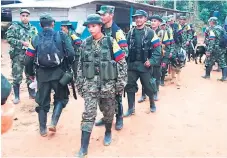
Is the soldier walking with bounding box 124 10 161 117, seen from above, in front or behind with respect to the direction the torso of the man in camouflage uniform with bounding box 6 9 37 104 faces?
in front

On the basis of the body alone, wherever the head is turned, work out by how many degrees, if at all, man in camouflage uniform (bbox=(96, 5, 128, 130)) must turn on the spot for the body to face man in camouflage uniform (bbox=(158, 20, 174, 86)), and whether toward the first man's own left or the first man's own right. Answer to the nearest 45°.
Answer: approximately 180°

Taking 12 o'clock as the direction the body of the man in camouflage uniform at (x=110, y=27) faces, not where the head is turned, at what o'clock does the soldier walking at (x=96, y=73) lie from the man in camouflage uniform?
The soldier walking is roughly at 11 o'clock from the man in camouflage uniform.

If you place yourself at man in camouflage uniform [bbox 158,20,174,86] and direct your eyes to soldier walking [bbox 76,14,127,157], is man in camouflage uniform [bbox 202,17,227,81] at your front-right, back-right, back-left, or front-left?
back-left

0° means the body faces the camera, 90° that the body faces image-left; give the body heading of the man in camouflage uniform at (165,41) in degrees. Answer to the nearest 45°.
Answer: approximately 45°

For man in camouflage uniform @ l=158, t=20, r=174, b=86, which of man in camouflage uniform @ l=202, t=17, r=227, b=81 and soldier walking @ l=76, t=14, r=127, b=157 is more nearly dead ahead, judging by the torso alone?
the soldier walking

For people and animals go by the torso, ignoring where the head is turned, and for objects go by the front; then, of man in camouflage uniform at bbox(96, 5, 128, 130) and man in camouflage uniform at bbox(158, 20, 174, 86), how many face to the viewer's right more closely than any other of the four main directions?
0

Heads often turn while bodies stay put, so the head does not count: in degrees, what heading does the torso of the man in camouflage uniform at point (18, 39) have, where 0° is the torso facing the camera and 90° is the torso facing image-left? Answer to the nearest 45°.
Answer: approximately 315°

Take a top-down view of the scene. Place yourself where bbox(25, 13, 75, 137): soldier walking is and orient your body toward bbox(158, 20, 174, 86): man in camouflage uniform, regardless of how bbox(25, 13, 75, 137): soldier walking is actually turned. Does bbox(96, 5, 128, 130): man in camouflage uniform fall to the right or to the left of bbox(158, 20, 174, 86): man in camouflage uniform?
right
